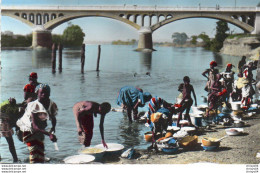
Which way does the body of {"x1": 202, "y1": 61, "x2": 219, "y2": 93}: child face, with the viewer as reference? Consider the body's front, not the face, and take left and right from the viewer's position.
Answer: facing the viewer and to the right of the viewer

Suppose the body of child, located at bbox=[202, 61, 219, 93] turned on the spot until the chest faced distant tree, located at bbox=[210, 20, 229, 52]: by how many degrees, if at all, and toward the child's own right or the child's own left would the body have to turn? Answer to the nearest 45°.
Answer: approximately 135° to the child's own left

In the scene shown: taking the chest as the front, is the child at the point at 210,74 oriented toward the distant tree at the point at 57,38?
no

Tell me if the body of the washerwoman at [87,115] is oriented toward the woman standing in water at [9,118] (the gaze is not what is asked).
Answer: no

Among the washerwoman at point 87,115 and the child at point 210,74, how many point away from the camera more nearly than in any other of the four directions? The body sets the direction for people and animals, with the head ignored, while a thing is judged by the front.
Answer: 0

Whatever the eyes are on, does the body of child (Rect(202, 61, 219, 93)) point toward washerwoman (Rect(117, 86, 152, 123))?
no
